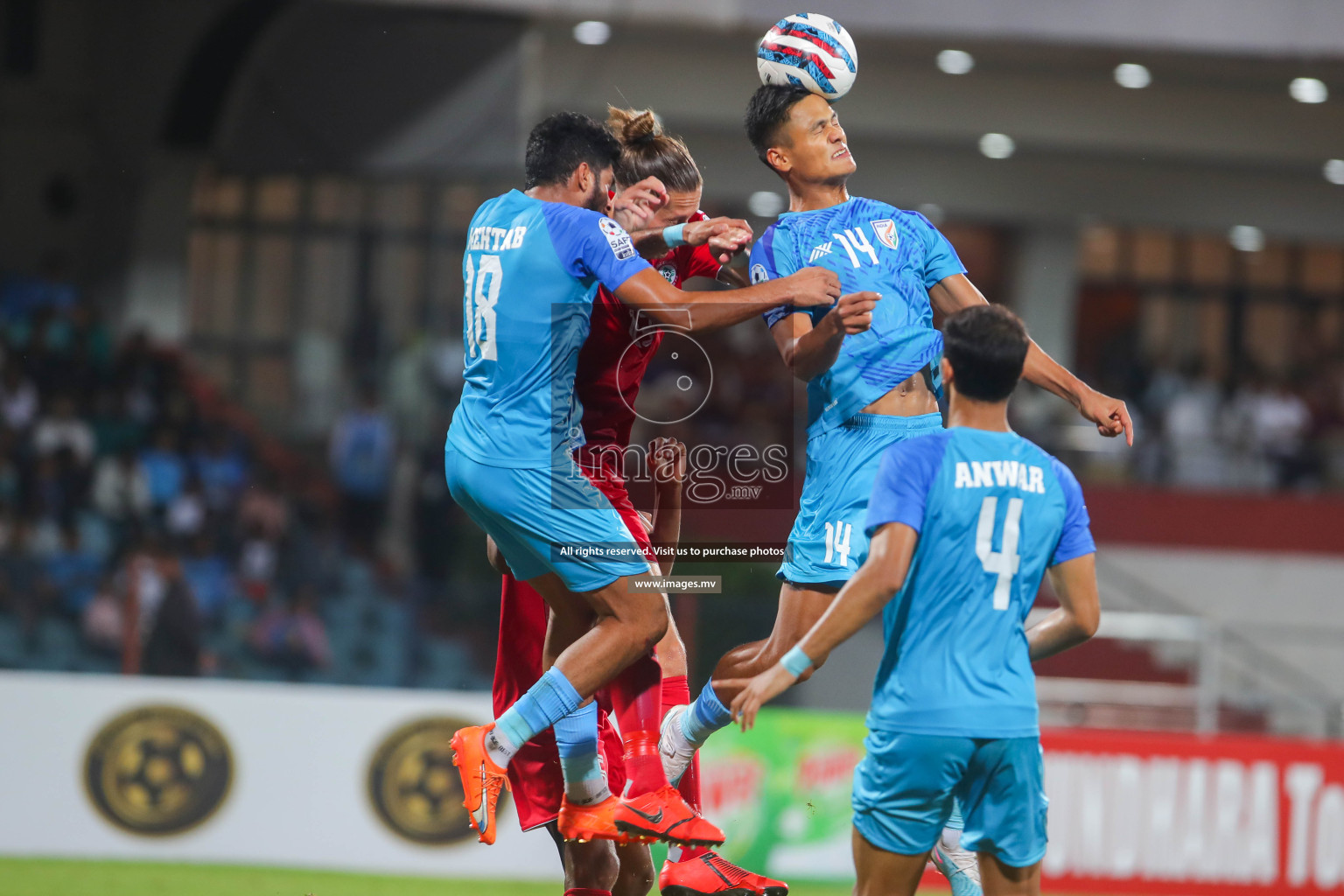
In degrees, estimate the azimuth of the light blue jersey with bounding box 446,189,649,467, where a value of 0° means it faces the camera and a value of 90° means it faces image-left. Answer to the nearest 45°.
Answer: approximately 225°

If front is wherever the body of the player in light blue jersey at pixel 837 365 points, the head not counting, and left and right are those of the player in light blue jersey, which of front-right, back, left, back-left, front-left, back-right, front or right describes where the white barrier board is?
back

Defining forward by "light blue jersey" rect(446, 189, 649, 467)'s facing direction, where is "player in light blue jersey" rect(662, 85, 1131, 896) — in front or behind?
in front

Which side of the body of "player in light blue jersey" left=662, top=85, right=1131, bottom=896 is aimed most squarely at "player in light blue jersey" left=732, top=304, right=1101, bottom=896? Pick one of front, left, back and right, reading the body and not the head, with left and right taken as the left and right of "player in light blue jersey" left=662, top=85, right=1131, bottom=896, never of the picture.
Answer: front

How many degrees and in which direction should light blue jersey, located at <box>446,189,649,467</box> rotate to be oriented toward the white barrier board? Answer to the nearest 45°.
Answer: approximately 45° to its left

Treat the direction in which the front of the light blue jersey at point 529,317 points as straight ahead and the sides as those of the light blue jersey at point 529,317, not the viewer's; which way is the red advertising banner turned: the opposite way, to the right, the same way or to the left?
the opposite way

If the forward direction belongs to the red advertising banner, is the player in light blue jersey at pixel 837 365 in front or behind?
in front

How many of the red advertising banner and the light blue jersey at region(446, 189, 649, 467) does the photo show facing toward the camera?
1

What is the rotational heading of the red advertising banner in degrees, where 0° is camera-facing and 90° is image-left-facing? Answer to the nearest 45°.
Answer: approximately 0°

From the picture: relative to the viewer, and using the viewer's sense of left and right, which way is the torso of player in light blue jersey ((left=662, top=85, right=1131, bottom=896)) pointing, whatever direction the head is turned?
facing the viewer and to the right of the viewer

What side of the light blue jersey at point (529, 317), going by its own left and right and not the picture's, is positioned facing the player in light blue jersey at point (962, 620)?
right

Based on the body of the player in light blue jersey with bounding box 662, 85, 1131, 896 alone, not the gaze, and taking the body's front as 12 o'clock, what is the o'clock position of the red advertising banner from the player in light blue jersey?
The red advertising banner is roughly at 8 o'clock from the player in light blue jersey.
